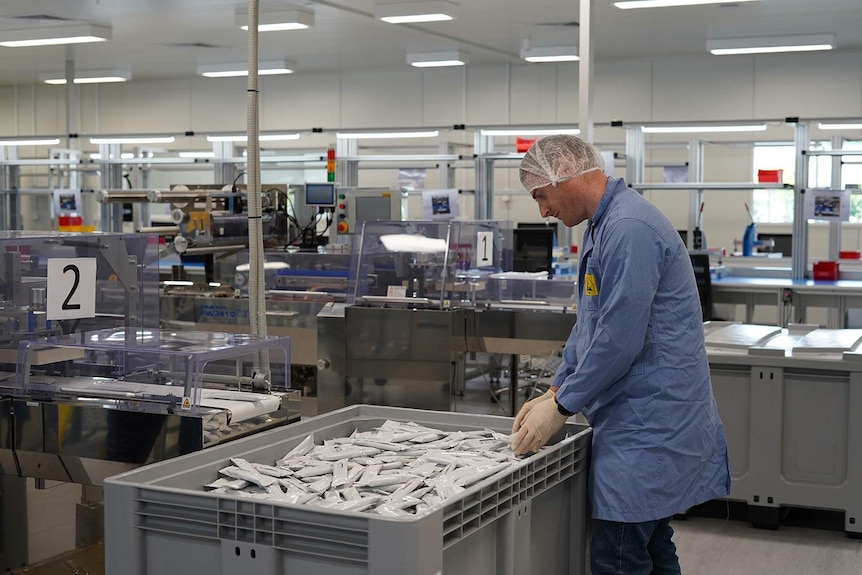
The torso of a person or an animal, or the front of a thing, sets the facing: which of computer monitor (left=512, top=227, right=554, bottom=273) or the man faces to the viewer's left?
the man

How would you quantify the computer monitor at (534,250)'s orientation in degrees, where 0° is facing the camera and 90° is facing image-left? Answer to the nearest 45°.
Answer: approximately 0°

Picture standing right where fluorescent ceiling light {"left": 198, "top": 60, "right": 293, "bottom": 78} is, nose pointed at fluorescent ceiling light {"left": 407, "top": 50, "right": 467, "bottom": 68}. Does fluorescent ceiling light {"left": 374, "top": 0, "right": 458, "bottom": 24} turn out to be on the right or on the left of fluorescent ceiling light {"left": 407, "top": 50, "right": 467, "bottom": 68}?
right

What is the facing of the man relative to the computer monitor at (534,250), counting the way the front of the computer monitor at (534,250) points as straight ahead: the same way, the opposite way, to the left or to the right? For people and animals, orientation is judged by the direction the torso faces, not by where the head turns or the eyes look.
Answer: to the right

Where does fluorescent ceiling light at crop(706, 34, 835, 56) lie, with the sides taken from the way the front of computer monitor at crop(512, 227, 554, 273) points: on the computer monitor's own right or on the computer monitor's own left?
on the computer monitor's own left

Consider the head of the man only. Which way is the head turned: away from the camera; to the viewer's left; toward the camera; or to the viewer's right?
to the viewer's left

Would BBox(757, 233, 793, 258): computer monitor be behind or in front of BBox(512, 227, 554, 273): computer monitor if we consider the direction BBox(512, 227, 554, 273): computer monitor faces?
behind

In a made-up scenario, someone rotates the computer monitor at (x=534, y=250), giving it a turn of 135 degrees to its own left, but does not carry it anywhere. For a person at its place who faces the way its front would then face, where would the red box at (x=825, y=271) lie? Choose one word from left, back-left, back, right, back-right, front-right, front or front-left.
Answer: front-right

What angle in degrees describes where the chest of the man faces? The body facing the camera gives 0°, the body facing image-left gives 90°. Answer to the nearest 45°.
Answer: approximately 90°

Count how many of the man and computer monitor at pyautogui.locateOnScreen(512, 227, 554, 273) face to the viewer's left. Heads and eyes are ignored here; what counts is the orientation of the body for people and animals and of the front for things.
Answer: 1

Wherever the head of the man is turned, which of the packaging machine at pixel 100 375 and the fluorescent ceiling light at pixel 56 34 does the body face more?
the packaging machine
